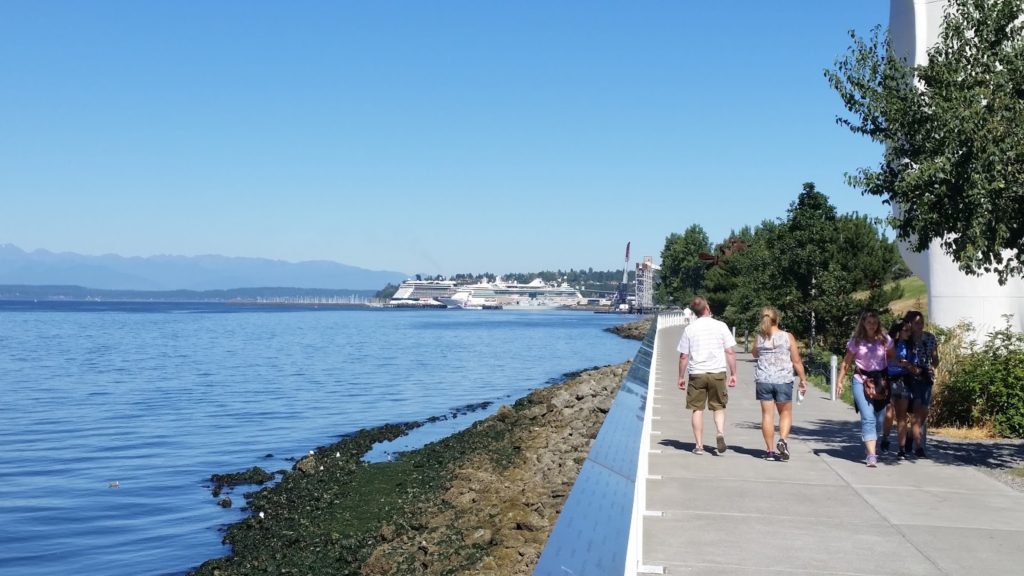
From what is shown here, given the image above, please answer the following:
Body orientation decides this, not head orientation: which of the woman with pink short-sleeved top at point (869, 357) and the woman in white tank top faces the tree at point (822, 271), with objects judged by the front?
the woman in white tank top

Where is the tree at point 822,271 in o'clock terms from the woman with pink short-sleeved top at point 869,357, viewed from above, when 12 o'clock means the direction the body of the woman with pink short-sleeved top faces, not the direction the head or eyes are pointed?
The tree is roughly at 6 o'clock from the woman with pink short-sleeved top.

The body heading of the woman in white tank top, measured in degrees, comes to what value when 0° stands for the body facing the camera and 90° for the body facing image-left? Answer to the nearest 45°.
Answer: approximately 180°

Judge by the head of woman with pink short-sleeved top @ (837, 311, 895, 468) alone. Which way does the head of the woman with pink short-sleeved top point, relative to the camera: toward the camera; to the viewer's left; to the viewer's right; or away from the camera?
toward the camera

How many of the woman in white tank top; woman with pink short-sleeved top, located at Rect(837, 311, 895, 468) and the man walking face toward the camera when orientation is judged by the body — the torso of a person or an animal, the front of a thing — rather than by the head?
1

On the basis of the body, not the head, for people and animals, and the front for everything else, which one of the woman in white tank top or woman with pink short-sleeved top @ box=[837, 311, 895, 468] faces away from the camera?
the woman in white tank top

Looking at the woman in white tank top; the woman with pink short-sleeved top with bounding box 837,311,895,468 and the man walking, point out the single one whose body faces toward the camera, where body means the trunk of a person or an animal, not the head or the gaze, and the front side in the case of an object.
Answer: the woman with pink short-sleeved top

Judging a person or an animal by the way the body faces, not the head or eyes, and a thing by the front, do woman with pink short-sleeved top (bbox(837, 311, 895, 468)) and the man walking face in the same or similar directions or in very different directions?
very different directions

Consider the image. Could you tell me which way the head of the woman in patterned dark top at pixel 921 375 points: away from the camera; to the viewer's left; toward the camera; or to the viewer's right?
toward the camera

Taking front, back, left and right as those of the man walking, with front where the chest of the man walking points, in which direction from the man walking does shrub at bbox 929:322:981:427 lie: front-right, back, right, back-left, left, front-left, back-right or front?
front-right

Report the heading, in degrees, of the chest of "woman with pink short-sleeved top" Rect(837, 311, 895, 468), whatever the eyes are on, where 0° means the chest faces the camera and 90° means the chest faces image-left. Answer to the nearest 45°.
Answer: approximately 0°

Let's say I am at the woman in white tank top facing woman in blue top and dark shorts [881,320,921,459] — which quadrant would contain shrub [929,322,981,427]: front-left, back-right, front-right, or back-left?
front-left

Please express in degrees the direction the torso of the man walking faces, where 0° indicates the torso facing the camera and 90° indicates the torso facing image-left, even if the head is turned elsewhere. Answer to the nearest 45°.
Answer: approximately 180°

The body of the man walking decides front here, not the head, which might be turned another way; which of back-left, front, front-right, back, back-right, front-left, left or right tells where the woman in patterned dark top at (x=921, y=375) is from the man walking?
right
